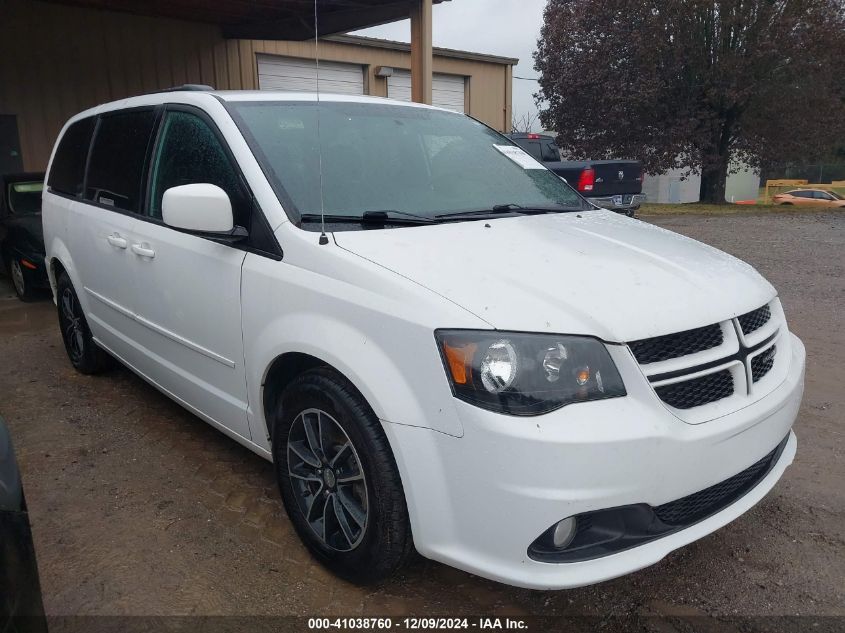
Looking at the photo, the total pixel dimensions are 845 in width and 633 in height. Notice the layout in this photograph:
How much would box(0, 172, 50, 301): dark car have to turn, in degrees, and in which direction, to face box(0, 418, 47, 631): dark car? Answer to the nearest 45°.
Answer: approximately 45° to its right

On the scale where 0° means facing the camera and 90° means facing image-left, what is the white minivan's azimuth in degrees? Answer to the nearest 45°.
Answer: approximately 315°

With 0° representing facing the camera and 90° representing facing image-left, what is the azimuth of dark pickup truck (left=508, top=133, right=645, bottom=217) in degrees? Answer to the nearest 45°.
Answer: approximately 135°

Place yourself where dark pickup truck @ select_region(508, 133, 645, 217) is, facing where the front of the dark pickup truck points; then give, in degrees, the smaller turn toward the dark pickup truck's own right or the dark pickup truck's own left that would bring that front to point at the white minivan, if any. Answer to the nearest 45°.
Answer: approximately 135° to the dark pickup truck's own left

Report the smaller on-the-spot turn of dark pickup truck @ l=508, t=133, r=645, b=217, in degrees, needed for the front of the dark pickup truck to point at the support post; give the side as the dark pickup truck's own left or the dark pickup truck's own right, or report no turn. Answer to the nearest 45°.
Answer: approximately 90° to the dark pickup truck's own left

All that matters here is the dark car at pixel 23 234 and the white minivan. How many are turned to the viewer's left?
0

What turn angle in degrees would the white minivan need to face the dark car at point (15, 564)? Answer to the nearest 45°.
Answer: approximately 90° to its right

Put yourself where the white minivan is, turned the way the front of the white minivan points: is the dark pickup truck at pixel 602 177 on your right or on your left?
on your left

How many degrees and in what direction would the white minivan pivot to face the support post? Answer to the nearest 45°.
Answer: approximately 135° to its left

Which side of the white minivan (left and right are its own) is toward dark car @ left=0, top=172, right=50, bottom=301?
back
